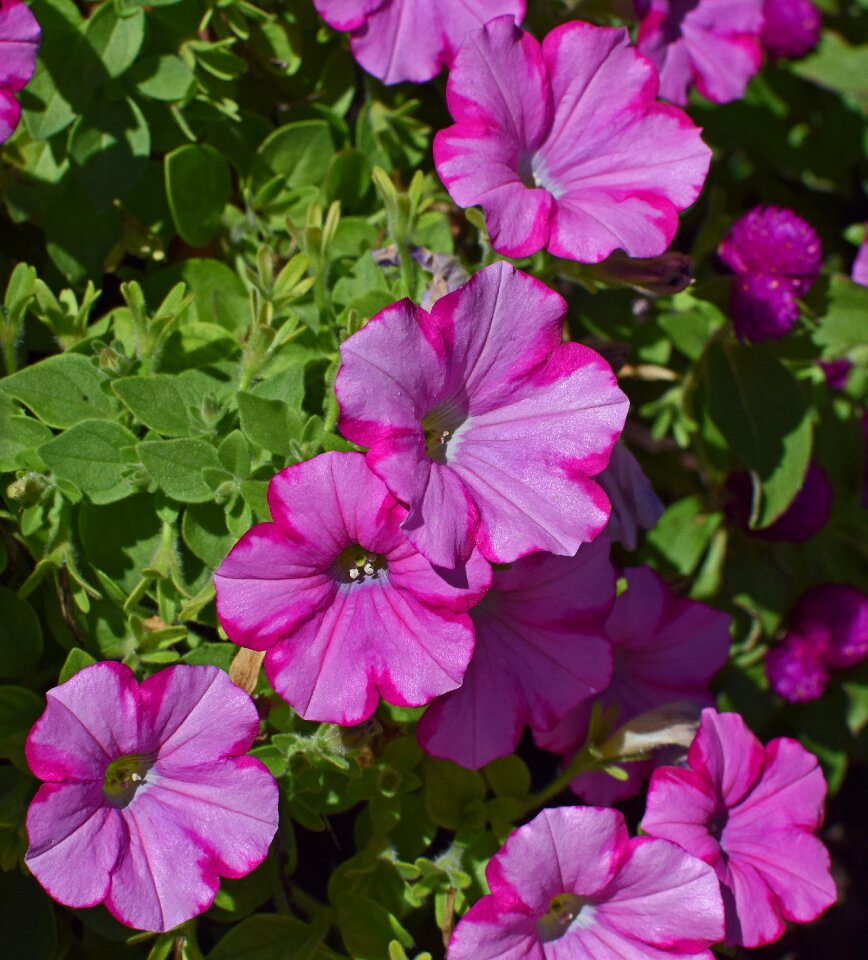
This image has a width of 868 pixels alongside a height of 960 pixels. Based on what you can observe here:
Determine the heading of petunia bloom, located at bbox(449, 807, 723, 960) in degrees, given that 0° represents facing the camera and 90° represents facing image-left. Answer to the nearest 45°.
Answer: approximately 0°

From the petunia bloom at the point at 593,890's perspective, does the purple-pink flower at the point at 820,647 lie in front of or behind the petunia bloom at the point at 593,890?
behind

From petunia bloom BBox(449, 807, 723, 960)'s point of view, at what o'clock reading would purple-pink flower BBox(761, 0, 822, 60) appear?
The purple-pink flower is roughly at 6 o'clock from the petunia bloom.

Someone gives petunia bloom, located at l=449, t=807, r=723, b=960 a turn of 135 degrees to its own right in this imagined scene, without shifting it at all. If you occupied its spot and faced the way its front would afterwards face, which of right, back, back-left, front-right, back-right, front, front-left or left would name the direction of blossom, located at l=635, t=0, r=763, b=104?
front-right
